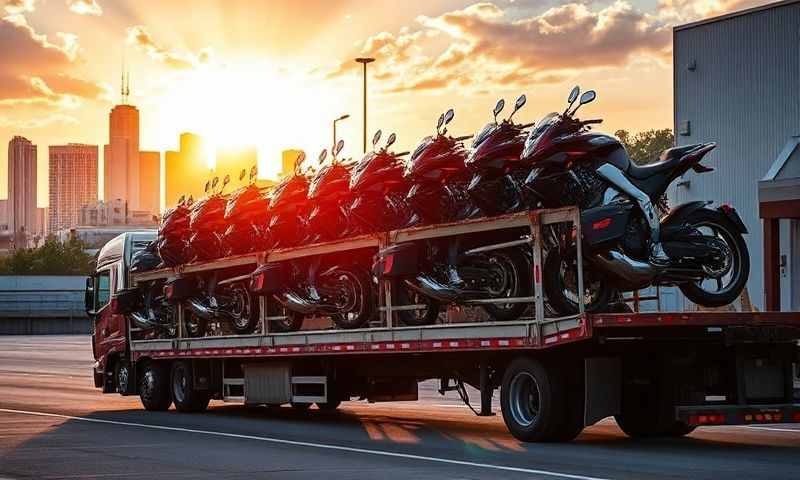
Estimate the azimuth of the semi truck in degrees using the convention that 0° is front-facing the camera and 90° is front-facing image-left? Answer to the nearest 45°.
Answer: approximately 135°

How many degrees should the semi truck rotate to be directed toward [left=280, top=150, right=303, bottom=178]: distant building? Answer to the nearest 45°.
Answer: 0° — it already faces it
